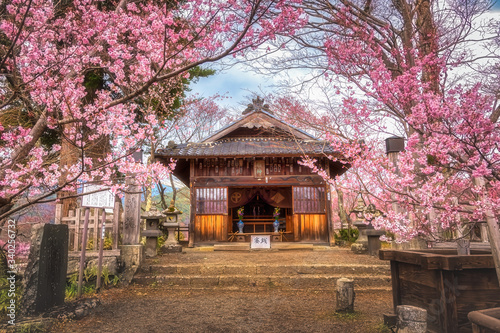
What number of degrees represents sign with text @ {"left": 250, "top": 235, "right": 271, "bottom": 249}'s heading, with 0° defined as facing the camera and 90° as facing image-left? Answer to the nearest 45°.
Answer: approximately 0°

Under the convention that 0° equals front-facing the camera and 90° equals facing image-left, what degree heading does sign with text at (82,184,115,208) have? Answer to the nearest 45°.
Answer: approximately 0°

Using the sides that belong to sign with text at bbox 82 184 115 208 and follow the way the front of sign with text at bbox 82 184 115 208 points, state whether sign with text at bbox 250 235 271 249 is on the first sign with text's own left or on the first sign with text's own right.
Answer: on the first sign with text's own left

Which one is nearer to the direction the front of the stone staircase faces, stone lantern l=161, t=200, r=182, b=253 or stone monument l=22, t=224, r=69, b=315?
the stone monument

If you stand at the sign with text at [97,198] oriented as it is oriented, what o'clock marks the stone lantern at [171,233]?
The stone lantern is roughly at 7 o'clock from the sign with text.

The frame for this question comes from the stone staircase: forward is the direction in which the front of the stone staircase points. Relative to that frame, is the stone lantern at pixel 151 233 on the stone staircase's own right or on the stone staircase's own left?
on the stone staircase's own right

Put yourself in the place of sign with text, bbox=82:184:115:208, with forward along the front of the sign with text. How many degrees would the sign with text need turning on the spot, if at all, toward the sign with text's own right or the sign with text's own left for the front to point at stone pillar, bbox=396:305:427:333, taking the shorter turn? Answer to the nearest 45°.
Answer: approximately 45° to the sign with text's own left

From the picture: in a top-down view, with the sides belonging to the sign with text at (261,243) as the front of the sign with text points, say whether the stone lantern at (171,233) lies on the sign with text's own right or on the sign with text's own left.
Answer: on the sign with text's own right

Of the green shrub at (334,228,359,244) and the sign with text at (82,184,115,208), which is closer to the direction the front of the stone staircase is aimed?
the sign with text
